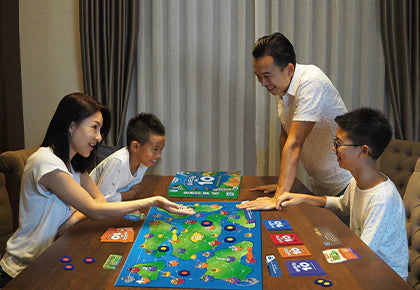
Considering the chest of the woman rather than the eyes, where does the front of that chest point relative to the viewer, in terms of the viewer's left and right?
facing to the right of the viewer

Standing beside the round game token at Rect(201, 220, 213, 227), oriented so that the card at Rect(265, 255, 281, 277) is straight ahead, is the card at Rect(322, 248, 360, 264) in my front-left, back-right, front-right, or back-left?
front-left

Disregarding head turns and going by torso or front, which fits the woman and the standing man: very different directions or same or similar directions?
very different directions

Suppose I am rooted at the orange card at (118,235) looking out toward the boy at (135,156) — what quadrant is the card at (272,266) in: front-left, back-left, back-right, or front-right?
back-right

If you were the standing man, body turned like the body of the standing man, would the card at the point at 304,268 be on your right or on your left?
on your left

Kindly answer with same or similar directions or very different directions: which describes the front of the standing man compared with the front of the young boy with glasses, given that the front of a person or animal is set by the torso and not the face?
same or similar directions

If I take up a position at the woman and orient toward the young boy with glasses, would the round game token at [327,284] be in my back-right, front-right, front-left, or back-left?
front-right

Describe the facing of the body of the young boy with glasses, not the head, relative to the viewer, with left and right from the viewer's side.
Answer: facing to the left of the viewer

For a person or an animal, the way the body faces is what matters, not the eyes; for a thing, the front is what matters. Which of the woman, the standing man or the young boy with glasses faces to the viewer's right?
the woman

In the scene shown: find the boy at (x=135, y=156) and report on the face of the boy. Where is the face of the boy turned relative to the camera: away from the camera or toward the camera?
toward the camera

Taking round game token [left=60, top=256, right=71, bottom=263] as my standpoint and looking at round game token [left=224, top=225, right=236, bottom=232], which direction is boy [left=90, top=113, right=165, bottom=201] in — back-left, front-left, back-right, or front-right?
front-left

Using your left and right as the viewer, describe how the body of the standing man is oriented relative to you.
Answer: facing to the left of the viewer
